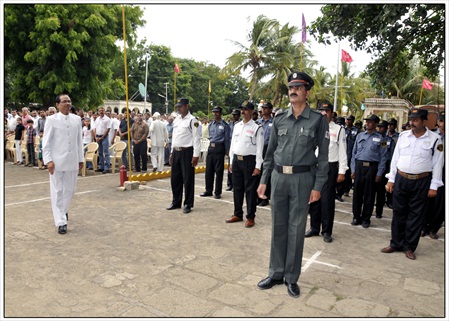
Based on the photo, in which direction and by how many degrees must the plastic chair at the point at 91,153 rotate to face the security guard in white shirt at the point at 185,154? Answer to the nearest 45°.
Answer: approximately 45° to its left

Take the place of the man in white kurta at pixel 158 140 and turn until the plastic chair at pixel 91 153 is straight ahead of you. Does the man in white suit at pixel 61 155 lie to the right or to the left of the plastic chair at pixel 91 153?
left

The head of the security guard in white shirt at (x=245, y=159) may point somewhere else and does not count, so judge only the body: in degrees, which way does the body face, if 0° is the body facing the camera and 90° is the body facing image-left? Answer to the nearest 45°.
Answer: approximately 45°

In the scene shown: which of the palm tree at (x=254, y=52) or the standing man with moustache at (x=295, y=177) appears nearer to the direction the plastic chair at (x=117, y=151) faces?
the standing man with moustache

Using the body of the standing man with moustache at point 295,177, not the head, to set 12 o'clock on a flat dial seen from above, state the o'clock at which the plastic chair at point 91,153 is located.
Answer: The plastic chair is roughly at 3 o'clock from the standing man with moustache.

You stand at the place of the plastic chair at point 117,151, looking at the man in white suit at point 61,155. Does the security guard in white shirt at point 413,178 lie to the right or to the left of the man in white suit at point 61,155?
left
